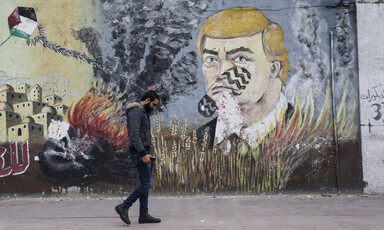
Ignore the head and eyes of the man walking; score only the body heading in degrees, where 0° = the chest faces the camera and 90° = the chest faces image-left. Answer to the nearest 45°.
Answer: approximately 270°

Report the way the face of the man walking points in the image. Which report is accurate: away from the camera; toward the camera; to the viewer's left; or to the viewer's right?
to the viewer's right
